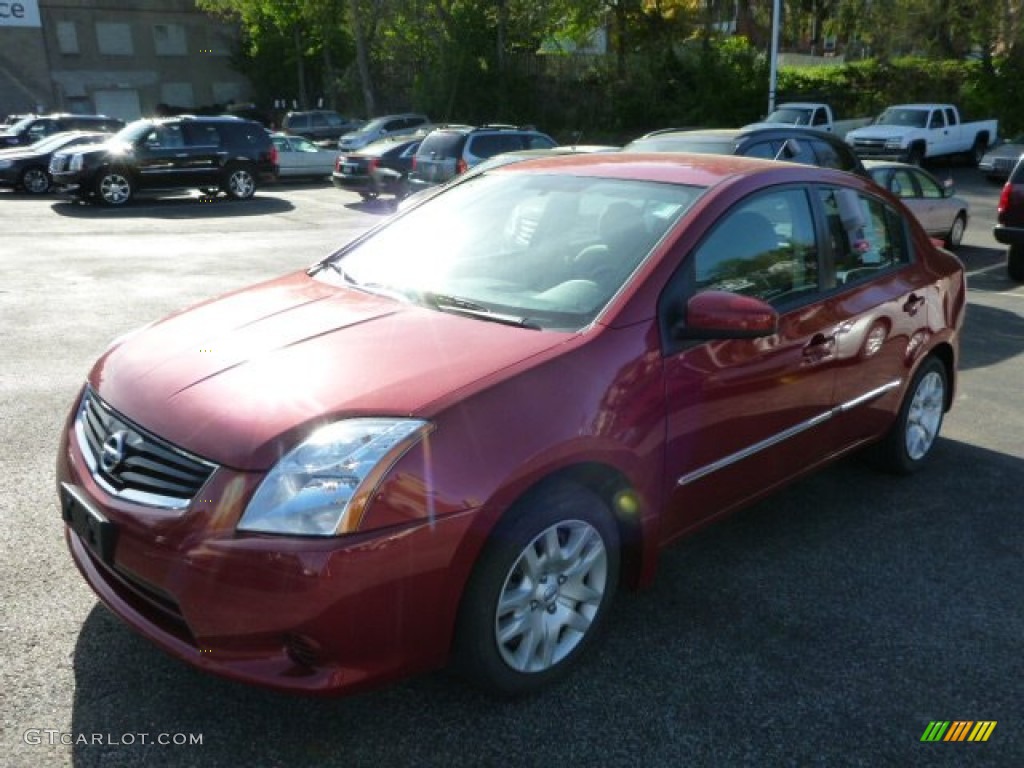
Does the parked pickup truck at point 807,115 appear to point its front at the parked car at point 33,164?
yes

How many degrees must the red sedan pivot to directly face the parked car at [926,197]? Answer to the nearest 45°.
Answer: approximately 180°

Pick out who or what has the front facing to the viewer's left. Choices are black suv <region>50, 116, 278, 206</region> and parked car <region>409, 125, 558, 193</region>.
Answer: the black suv

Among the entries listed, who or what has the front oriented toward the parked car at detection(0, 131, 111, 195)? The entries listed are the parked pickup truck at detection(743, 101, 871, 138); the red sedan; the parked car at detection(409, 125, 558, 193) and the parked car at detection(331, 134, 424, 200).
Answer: the parked pickup truck at detection(743, 101, 871, 138)

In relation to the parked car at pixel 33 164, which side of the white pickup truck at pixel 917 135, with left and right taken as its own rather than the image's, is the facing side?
front

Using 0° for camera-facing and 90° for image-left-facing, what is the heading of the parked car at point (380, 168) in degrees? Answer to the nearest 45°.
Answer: approximately 225°

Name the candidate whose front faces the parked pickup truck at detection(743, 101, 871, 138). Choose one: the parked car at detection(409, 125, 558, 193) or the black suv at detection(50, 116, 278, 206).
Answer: the parked car at detection(409, 125, 558, 193)

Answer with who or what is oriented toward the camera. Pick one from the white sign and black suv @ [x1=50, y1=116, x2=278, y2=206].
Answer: the white sign

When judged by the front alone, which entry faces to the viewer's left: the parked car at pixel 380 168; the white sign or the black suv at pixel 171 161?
the black suv

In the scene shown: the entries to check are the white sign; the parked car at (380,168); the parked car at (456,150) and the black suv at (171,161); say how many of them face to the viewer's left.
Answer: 1

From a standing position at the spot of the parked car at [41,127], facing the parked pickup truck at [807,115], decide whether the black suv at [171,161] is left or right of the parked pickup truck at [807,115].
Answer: right

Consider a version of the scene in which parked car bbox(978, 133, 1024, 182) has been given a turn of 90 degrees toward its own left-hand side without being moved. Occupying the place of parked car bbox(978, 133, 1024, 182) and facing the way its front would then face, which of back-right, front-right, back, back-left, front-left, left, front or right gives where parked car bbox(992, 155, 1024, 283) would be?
front-right

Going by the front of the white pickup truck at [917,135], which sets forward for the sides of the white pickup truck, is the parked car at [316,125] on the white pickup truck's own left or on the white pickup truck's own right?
on the white pickup truck's own right

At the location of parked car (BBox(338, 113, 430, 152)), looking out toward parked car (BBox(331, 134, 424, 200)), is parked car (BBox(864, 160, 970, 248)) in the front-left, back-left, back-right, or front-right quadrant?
front-left

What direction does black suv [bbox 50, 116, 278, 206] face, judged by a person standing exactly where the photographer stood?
facing to the left of the viewer

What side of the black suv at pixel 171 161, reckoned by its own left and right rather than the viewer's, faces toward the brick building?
right

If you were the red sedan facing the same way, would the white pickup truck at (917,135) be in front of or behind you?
behind
